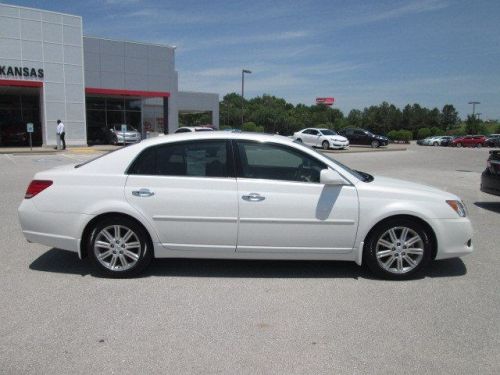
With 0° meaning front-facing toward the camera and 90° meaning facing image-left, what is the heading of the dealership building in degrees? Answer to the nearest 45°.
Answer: approximately 315°

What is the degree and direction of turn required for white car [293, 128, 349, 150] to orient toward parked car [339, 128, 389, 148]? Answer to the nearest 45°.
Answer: approximately 90° to its left

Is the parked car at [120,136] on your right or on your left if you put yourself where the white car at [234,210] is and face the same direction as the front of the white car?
on your left

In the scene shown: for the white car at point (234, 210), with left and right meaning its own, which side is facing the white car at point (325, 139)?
left

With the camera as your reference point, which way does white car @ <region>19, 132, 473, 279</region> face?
facing to the right of the viewer

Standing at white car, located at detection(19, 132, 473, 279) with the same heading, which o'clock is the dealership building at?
The dealership building is roughly at 8 o'clock from the white car.
